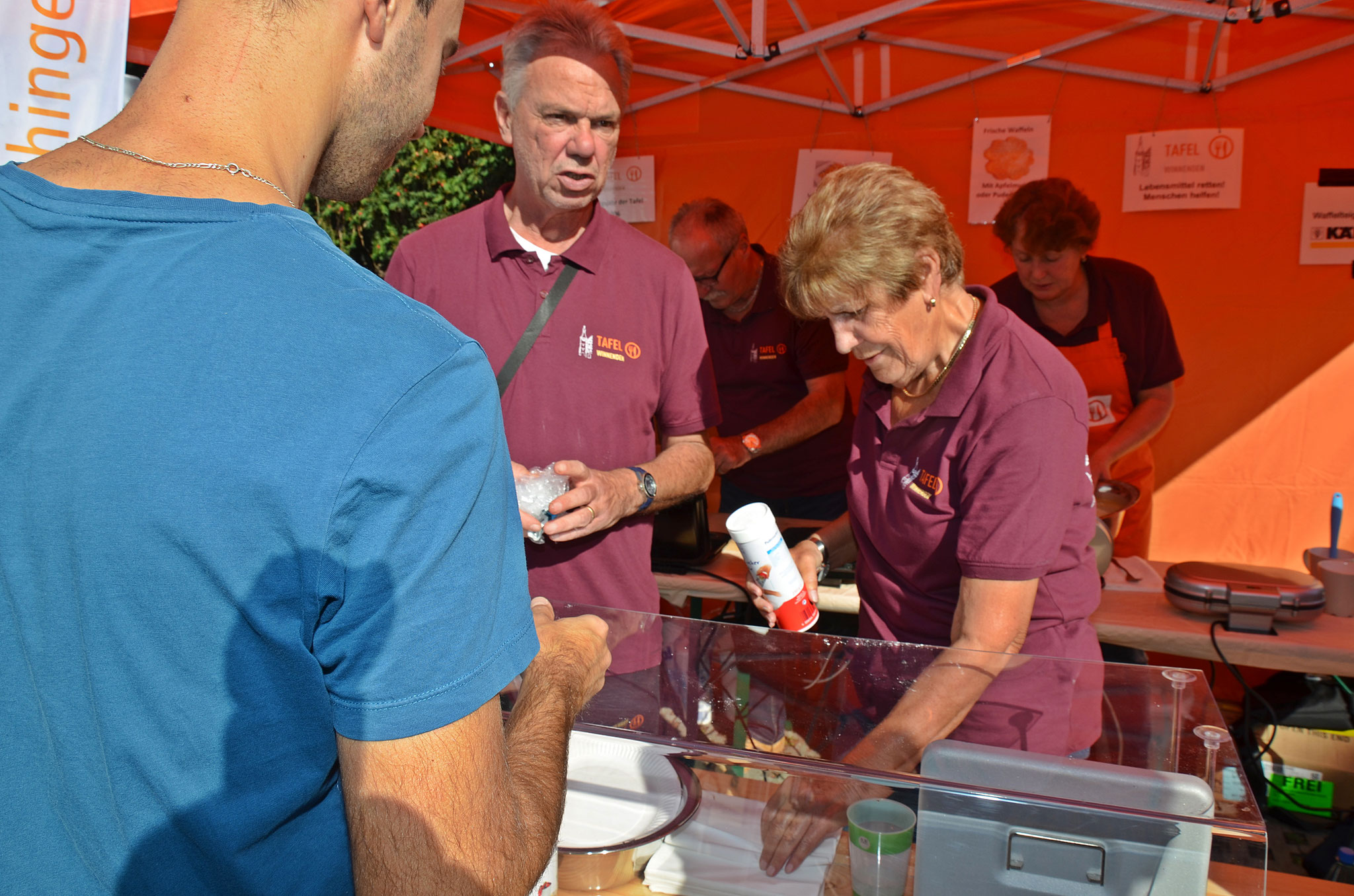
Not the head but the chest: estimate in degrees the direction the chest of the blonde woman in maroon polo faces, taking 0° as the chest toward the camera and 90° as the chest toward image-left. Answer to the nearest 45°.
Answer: approximately 45°

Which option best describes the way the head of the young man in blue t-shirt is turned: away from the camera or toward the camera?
away from the camera

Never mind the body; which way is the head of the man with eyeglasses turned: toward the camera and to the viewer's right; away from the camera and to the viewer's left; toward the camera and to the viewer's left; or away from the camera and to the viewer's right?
toward the camera and to the viewer's left

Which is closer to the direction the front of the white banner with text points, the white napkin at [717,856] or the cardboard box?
the white napkin

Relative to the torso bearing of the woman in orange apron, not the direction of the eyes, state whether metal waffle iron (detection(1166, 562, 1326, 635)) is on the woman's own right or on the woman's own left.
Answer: on the woman's own left

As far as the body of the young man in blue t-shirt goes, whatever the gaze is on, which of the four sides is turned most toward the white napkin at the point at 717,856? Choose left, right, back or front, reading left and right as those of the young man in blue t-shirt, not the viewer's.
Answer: front

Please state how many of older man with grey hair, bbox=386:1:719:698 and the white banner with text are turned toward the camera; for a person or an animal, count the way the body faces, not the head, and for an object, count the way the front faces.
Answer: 2

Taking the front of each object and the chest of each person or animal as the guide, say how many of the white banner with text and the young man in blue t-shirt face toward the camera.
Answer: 1

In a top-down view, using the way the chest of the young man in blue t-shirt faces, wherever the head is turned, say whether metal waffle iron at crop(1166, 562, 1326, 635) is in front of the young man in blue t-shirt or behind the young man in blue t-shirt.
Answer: in front

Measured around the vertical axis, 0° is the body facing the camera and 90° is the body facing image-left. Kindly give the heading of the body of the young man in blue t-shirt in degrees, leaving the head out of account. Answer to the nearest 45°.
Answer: approximately 225°
